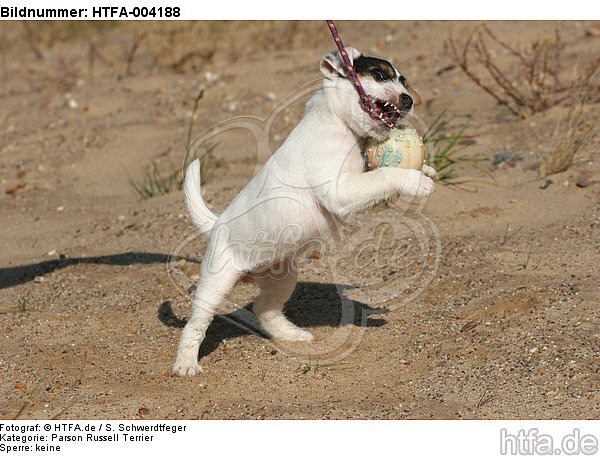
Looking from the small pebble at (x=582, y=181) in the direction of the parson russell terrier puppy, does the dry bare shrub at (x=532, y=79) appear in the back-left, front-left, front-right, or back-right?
back-right

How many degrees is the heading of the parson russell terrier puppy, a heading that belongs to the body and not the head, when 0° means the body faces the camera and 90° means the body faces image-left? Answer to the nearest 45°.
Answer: approximately 270°

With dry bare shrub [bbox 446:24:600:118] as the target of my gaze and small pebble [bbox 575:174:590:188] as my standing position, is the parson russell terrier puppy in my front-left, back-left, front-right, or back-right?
back-left

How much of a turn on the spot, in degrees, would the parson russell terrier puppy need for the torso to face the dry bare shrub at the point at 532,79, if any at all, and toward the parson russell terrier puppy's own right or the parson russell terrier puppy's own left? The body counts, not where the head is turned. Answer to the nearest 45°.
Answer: approximately 45° to the parson russell terrier puppy's own left

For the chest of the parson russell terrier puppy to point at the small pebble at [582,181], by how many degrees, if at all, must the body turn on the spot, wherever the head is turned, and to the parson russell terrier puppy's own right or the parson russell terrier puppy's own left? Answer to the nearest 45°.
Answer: approximately 45° to the parson russell terrier puppy's own left
